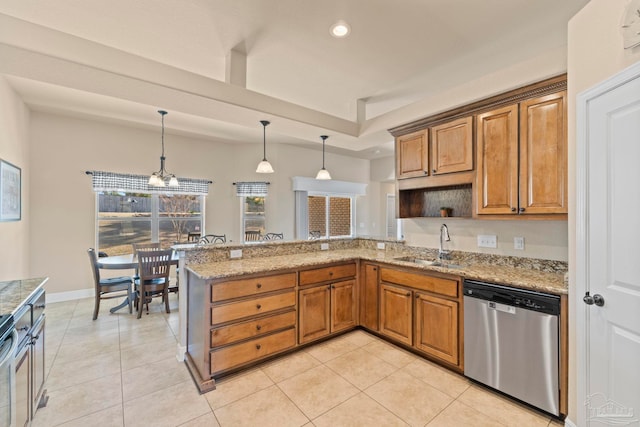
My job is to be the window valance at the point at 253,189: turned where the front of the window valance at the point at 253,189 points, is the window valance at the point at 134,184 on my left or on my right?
on my right

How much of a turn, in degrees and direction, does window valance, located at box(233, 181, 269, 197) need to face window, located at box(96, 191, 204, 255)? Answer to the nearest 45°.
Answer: approximately 90° to its right

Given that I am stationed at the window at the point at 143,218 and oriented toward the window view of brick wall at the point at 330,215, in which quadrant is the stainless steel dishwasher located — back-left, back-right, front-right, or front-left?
front-right

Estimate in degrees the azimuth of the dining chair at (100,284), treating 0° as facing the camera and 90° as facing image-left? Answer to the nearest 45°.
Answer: approximately 270°

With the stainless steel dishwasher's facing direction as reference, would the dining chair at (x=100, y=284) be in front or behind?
in front

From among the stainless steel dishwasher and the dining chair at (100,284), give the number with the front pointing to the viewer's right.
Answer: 1

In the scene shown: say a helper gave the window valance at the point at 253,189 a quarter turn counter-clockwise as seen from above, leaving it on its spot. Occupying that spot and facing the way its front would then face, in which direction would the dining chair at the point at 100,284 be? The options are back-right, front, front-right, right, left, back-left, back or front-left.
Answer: back-right

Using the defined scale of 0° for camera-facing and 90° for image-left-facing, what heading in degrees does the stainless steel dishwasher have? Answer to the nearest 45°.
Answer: approximately 45°

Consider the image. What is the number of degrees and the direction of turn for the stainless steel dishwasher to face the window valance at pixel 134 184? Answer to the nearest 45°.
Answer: approximately 45° to its right

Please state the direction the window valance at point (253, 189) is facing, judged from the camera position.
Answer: facing the viewer

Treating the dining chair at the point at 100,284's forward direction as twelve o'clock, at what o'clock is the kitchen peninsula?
The kitchen peninsula is roughly at 2 o'clock from the dining chair.

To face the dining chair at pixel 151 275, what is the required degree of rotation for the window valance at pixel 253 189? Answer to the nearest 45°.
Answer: approximately 45° to its right
